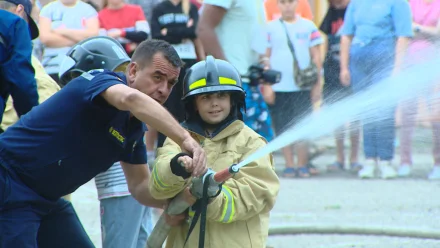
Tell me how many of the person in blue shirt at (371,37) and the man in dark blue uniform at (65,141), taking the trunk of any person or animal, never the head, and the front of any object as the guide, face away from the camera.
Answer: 0

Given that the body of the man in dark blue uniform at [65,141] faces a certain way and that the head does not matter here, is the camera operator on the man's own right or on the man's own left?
on the man's own left

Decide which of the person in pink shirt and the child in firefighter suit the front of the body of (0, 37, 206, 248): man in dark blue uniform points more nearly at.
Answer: the child in firefighter suit

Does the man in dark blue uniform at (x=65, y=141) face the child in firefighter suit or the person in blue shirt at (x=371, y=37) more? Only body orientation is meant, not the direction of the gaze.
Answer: the child in firefighter suit

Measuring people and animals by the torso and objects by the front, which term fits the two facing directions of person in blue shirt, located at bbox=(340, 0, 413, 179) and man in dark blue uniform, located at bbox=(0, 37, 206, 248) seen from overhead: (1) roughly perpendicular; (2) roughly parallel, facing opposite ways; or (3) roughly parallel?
roughly perpendicular

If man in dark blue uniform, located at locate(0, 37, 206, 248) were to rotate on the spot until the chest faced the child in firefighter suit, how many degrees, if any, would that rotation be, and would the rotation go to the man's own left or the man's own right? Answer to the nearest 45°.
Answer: approximately 45° to the man's own left

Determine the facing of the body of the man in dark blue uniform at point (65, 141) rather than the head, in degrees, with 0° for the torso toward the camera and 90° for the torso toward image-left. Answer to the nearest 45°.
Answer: approximately 315°

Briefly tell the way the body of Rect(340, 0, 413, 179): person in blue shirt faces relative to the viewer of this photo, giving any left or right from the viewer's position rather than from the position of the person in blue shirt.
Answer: facing the viewer

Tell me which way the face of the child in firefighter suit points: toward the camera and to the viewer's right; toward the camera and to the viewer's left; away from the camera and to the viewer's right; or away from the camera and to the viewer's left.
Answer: toward the camera and to the viewer's right

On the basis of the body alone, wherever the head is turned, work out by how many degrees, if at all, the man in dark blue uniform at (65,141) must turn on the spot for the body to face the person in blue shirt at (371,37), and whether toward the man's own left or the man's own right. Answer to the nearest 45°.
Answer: approximately 90° to the man's own left

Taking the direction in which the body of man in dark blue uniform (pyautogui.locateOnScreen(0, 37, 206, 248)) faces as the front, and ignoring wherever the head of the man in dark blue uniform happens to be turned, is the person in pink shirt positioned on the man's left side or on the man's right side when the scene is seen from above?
on the man's left side

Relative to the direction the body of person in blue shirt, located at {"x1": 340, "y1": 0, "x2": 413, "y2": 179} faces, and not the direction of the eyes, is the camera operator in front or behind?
in front
